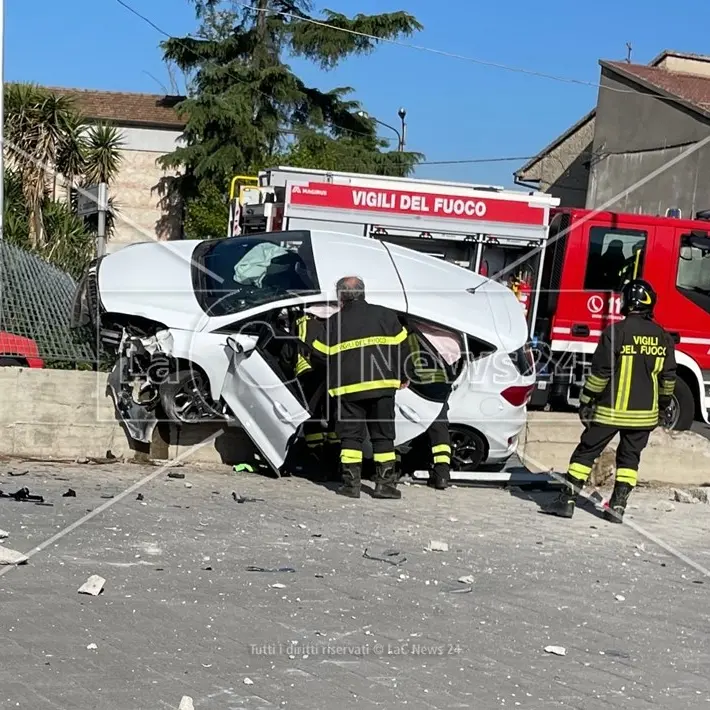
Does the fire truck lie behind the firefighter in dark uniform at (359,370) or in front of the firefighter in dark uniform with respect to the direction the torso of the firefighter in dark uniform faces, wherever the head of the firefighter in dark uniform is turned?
in front

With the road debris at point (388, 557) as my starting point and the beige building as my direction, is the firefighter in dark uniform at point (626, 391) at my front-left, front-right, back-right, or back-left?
front-right

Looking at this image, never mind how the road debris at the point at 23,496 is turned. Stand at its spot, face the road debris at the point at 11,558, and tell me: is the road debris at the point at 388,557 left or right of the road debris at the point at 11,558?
left

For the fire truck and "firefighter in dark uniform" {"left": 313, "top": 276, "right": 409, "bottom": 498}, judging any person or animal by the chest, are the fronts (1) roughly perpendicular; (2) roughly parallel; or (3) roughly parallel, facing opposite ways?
roughly perpendicular

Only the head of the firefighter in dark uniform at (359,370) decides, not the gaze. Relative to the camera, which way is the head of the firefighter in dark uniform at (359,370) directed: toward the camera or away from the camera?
away from the camera

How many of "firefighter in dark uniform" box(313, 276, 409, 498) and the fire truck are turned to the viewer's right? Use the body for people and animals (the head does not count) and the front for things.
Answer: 1

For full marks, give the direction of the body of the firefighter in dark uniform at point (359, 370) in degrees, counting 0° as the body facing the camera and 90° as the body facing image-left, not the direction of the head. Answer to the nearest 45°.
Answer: approximately 180°

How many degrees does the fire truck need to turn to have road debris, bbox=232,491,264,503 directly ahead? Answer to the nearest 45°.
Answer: approximately 135° to its right

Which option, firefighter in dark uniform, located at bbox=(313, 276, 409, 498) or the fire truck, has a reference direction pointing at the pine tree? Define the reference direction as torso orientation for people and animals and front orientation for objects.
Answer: the firefighter in dark uniform

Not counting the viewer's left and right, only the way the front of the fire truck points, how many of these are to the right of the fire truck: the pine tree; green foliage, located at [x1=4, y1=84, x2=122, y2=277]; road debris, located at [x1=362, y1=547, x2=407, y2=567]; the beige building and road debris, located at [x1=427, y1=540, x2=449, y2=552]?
2

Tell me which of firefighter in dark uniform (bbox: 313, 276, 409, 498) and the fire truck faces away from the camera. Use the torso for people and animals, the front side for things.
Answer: the firefighter in dark uniform

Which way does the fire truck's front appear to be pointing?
to the viewer's right
